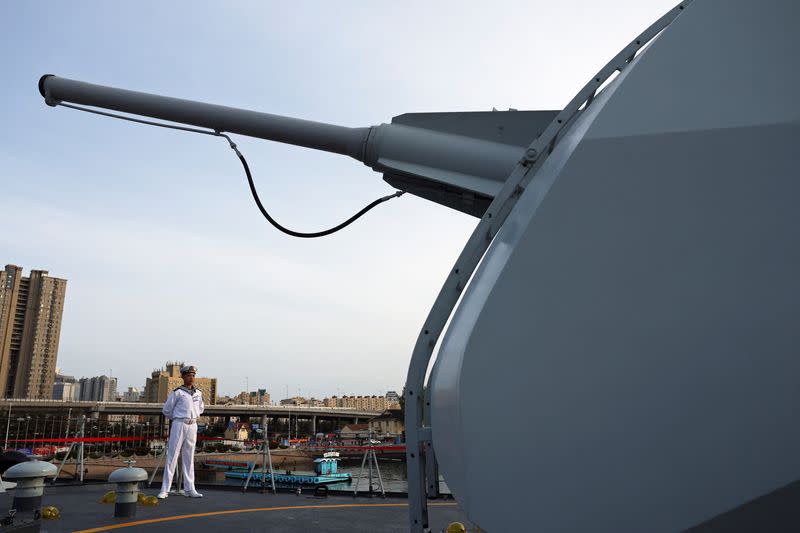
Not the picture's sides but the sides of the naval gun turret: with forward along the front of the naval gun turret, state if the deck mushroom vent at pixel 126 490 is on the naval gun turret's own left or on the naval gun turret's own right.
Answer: on the naval gun turret's own right

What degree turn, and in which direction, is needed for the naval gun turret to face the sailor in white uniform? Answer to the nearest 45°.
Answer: approximately 45° to its right

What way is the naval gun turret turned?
to the viewer's left

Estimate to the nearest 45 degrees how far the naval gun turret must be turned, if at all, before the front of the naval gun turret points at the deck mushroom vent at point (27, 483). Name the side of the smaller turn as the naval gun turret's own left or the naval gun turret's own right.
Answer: approximately 45° to the naval gun turret's own right
